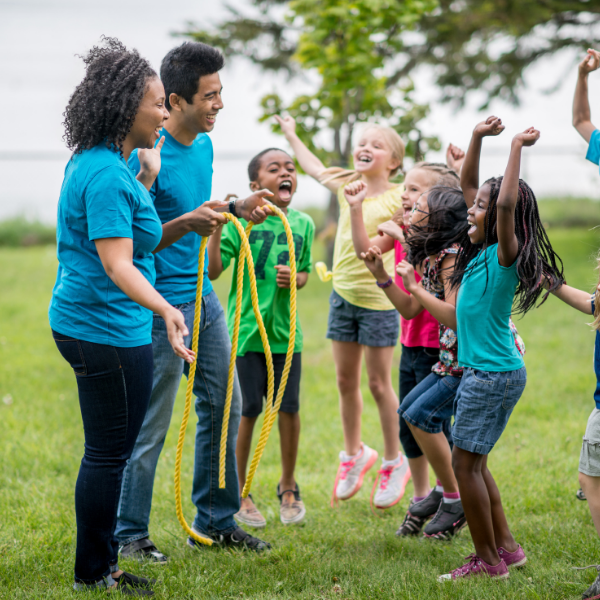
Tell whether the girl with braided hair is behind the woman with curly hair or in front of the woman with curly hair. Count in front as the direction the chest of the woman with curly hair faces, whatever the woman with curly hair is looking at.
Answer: in front

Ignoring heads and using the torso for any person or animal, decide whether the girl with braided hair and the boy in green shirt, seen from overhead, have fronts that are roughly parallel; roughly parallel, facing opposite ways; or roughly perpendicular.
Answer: roughly perpendicular

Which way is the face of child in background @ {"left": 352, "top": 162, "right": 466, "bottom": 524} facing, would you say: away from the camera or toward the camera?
toward the camera

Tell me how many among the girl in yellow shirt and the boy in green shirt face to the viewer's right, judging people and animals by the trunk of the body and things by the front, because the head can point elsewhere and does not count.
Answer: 0

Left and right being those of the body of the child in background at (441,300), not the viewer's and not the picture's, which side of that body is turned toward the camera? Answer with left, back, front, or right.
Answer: left

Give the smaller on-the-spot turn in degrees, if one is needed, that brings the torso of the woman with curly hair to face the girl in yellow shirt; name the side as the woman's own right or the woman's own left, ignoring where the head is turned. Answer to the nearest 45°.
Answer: approximately 45° to the woman's own left

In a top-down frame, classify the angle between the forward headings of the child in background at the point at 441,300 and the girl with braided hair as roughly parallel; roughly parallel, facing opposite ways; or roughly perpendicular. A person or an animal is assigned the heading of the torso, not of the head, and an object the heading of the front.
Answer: roughly parallel

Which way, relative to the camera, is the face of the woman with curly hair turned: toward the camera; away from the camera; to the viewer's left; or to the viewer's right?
to the viewer's right

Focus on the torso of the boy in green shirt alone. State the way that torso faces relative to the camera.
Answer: toward the camera

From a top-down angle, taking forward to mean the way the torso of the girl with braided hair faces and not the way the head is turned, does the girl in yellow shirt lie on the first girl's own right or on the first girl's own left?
on the first girl's own right
